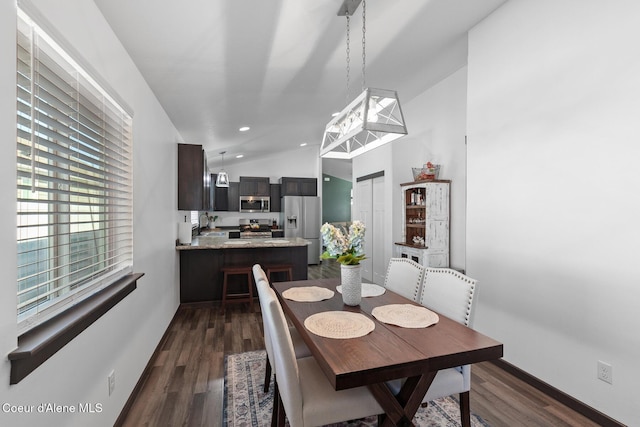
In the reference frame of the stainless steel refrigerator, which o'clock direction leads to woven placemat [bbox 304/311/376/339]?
The woven placemat is roughly at 12 o'clock from the stainless steel refrigerator.

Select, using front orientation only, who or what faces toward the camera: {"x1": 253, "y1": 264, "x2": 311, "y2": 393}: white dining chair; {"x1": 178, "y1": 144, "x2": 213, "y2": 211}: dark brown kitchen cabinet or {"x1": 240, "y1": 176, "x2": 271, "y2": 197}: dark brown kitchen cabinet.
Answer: {"x1": 240, "y1": 176, "x2": 271, "y2": 197}: dark brown kitchen cabinet

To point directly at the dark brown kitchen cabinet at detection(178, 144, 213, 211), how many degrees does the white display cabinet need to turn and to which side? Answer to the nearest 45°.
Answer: approximately 45° to its right

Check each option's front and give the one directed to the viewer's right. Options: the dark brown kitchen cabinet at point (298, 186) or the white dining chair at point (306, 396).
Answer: the white dining chair

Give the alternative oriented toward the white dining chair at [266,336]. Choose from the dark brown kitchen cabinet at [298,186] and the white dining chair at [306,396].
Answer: the dark brown kitchen cabinet

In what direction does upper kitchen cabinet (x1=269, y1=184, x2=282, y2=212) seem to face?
toward the camera

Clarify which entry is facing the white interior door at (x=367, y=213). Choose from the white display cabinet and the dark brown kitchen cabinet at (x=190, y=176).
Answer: the dark brown kitchen cabinet

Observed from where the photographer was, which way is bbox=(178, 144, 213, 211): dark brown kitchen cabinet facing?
facing to the right of the viewer

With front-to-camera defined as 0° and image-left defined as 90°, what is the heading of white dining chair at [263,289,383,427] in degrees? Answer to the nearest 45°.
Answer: approximately 270°

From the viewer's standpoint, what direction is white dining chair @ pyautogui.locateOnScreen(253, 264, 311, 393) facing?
to the viewer's right

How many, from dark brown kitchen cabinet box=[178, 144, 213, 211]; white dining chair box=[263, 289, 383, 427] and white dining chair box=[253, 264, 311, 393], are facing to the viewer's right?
3

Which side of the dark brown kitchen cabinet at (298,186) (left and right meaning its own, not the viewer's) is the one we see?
front

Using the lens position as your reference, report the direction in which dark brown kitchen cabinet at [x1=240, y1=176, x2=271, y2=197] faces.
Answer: facing the viewer

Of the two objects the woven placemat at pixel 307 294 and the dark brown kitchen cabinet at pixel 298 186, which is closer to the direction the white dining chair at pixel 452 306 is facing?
the woven placemat

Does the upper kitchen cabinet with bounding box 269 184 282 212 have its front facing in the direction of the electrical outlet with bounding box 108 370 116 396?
yes

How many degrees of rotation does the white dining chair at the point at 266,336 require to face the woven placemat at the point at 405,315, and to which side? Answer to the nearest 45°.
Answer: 0° — it already faces it

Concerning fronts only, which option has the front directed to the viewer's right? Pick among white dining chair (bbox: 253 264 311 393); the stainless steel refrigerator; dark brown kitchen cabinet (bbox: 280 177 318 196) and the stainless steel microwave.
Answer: the white dining chair

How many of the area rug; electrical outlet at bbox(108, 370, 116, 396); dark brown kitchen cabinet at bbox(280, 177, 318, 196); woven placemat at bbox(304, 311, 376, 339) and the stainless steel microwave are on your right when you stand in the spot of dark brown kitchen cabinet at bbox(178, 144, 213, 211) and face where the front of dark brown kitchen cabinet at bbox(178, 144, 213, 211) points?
3

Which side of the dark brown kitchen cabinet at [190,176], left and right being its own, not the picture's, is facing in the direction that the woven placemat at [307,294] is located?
right
